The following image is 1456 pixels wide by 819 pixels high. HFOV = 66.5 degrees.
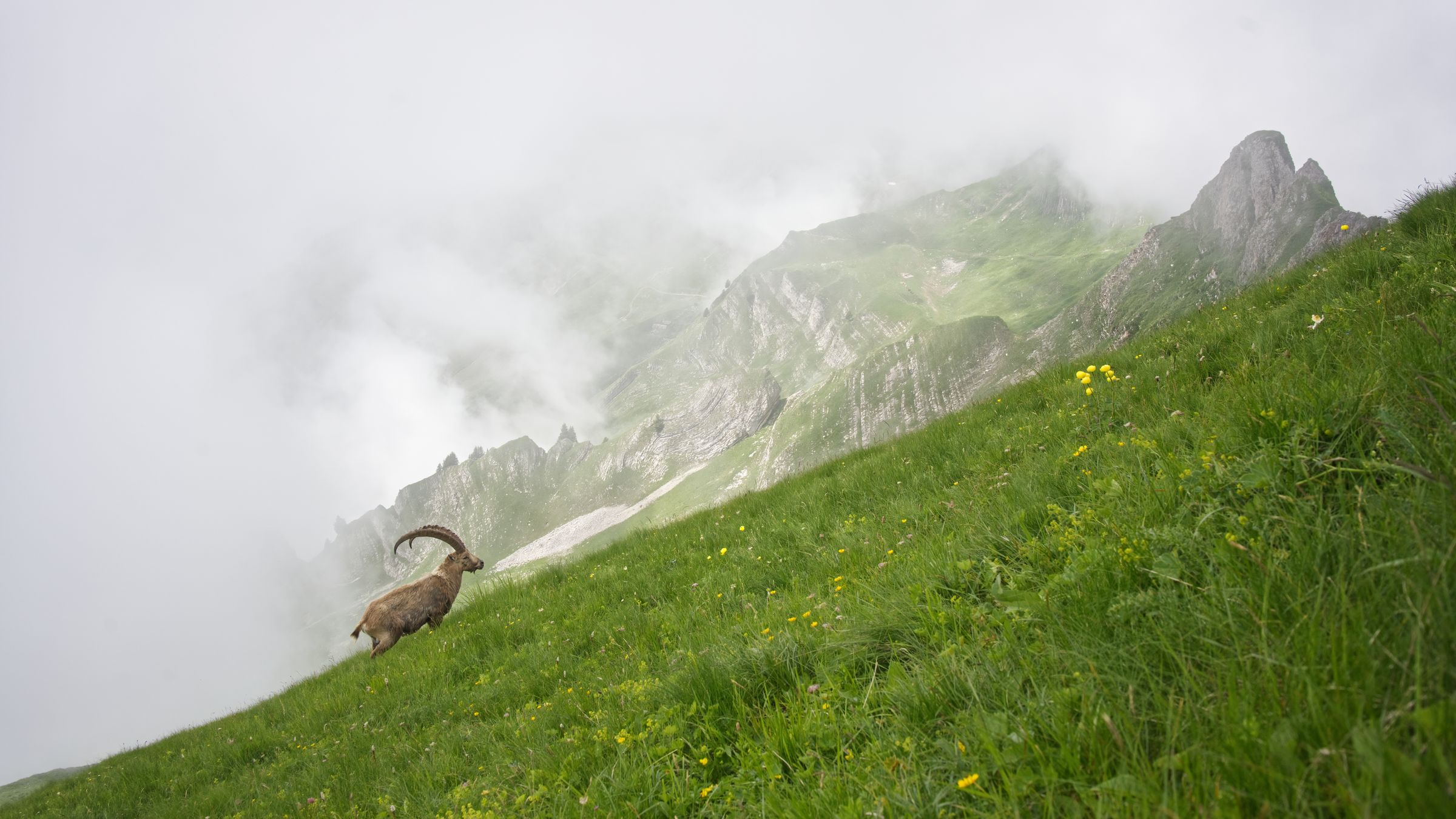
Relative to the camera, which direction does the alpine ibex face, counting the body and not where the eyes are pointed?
to the viewer's right
